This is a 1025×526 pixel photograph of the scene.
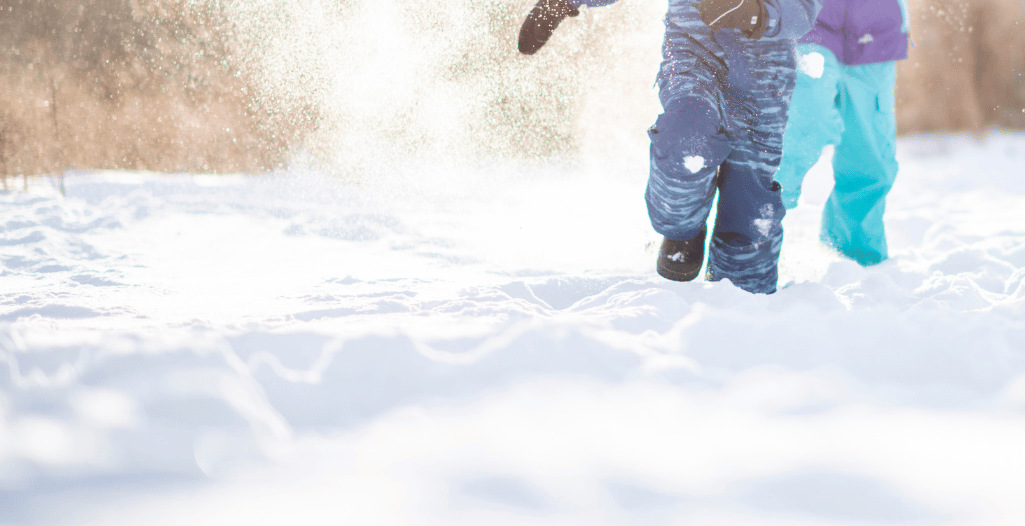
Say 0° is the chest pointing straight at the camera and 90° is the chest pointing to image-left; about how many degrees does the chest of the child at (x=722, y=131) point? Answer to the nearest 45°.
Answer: approximately 0°

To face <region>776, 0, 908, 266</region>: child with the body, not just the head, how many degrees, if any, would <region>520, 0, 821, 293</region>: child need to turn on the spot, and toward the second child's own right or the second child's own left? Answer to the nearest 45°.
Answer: approximately 135° to the second child's own left
